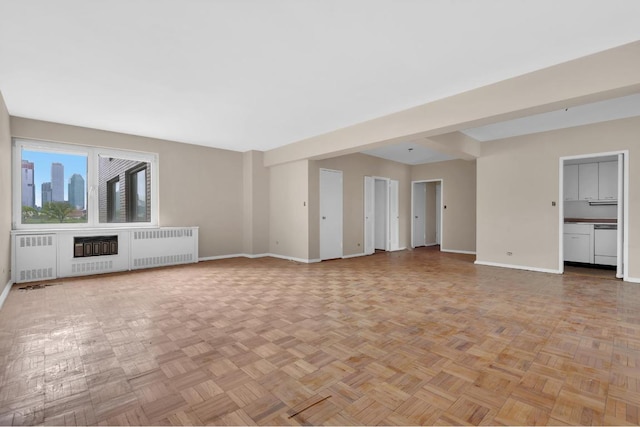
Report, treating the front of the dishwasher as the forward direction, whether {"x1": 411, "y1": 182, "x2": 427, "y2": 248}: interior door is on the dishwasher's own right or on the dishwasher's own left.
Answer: on the dishwasher's own right

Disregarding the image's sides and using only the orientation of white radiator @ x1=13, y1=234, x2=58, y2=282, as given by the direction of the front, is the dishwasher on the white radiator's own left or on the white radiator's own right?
on the white radiator's own left

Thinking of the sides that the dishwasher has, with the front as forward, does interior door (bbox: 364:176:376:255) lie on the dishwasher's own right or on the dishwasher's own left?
on the dishwasher's own right

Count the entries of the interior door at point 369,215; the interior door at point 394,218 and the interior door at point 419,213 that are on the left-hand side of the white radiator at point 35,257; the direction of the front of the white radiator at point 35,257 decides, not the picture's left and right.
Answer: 3

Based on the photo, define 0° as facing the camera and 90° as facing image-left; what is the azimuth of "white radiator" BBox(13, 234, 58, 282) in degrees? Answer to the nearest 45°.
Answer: approximately 0°

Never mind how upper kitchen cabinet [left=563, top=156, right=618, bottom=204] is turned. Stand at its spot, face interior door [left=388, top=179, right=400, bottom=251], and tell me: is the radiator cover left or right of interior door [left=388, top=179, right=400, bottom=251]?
left

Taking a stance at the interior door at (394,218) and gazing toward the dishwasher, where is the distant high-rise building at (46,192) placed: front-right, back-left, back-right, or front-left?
back-left
